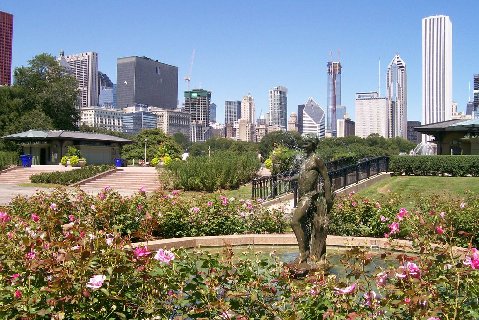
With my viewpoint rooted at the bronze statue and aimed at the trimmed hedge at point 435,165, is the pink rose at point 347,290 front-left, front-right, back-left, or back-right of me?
back-right

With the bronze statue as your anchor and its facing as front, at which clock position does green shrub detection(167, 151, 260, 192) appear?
The green shrub is roughly at 4 o'clock from the bronze statue.

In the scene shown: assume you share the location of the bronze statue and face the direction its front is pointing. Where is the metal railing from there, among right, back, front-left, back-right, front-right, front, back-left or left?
back-right

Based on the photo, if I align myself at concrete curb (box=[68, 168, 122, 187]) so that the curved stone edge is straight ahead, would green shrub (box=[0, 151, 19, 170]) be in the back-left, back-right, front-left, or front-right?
back-right

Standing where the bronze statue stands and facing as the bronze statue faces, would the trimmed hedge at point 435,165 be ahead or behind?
behind

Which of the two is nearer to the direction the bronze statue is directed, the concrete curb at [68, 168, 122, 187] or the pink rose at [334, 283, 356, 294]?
the pink rose

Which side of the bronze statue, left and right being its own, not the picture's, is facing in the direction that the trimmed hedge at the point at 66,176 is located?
right

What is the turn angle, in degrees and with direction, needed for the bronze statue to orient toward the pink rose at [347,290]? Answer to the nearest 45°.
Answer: approximately 45° to its left

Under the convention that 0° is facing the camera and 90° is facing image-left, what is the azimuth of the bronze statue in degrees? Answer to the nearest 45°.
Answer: approximately 45°

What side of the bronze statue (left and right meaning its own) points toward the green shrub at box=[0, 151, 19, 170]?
right
